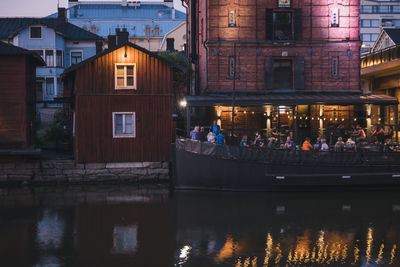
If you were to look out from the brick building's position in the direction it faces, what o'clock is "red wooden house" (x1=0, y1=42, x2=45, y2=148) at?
The red wooden house is roughly at 2 o'clock from the brick building.

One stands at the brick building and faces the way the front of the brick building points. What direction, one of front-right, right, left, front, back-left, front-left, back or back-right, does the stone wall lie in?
front-right

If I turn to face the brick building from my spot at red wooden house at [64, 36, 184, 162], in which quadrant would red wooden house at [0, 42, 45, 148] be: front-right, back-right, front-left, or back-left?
back-left

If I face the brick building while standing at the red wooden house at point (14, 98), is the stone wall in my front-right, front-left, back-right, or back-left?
front-right

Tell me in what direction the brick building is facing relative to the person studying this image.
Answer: facing the viewer
